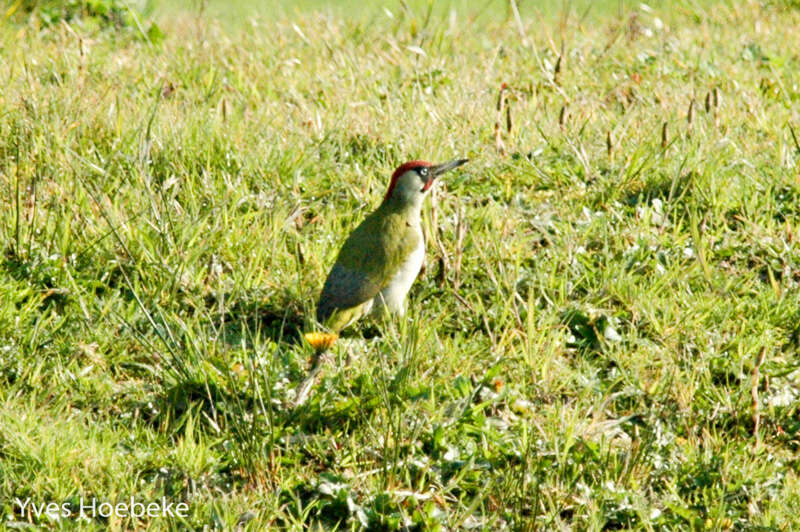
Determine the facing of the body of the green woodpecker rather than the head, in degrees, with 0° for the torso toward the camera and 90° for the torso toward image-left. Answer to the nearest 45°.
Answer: approximately 270°
